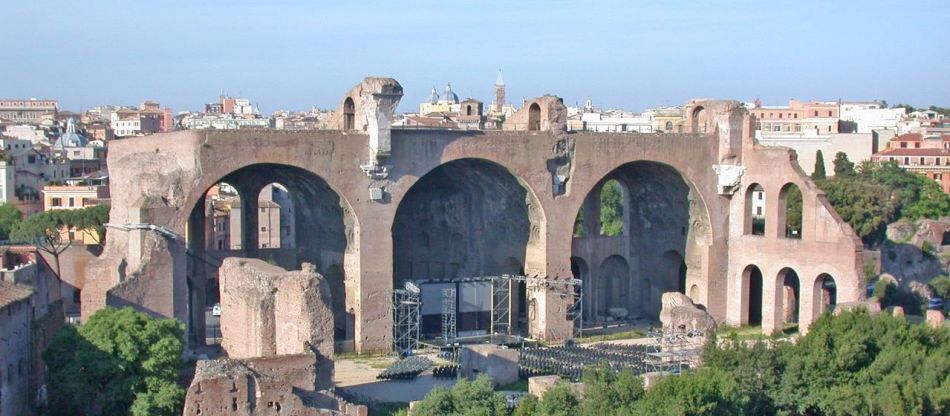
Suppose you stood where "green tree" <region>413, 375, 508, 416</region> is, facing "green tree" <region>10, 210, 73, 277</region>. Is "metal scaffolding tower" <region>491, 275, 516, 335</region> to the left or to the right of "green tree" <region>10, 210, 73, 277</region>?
right

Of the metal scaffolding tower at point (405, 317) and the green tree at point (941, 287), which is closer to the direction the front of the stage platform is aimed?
the metal scaffolding tower

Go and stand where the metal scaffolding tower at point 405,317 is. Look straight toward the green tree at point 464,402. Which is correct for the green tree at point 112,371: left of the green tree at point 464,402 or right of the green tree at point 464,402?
right

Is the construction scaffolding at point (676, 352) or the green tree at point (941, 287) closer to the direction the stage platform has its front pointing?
the construction scaffolding

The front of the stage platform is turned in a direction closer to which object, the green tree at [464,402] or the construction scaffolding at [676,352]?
the green tree

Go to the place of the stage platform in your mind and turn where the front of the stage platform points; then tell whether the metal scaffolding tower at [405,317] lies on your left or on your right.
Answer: on your right

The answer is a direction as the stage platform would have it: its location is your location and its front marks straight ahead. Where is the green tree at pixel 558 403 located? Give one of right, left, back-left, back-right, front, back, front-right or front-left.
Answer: front

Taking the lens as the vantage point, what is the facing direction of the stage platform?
facing the viewer

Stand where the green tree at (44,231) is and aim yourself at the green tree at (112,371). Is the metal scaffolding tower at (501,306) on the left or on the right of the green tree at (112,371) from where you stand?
left

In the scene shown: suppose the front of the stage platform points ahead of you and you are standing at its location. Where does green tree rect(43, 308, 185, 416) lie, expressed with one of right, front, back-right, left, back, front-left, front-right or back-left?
front-right

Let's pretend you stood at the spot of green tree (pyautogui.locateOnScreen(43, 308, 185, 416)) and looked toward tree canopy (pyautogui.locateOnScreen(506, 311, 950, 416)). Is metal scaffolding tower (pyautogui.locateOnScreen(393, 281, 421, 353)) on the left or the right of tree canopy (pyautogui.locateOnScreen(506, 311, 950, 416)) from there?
left

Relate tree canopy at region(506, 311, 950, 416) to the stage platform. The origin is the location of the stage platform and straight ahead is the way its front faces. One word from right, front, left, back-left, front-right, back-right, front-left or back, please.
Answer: front-left
